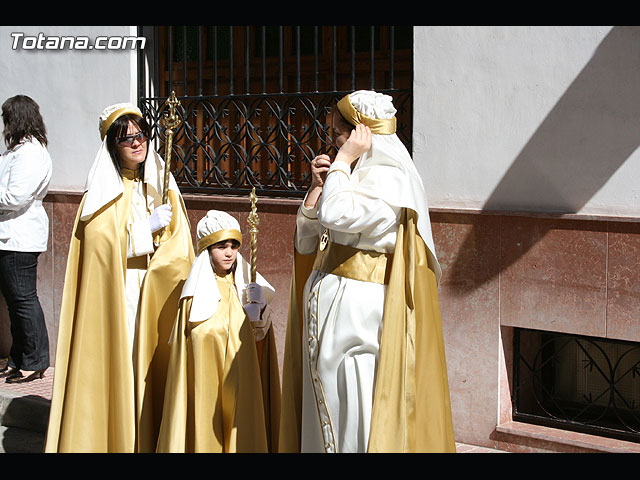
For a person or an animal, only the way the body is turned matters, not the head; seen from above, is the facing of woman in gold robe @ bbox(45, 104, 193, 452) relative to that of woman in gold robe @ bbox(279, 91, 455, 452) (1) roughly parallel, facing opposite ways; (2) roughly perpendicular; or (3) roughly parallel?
roughly perpendicular

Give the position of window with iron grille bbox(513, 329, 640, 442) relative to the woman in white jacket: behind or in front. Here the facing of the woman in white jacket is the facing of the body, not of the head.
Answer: behind

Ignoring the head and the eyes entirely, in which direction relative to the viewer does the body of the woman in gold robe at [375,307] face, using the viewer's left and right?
facing the viewer and to the left of the viewer

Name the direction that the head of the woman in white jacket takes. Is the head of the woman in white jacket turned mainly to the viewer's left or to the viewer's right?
to the viewer's left

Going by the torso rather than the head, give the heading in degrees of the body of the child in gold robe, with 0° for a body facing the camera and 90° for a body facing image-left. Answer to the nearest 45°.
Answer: approximately 315°

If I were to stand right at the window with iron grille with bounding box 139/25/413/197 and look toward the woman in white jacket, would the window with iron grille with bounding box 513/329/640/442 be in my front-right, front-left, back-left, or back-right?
back-left

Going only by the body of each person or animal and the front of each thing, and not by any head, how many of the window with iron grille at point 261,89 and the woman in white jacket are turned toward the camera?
1

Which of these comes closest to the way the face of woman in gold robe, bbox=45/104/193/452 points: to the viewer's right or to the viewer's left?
to the viewer's right

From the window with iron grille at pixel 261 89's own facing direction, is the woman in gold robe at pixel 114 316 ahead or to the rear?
ahead

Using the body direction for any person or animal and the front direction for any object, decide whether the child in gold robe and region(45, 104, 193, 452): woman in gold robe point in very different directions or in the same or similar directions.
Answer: same or similar directions

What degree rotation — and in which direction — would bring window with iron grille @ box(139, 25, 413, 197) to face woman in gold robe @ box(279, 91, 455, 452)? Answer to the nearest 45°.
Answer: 0° — it already faces them

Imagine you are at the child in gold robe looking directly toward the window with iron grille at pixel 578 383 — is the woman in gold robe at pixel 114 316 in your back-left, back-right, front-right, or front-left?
back-left

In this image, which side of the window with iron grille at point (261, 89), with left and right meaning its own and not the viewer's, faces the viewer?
front
